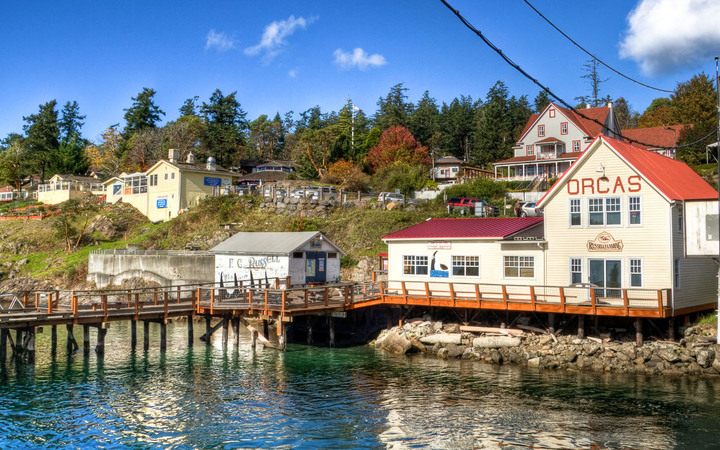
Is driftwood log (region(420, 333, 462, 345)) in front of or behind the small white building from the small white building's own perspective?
in front

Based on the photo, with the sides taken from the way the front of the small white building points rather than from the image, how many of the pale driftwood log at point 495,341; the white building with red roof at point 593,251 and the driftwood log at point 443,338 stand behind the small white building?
0

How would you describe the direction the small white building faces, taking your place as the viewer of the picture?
facing the viewer and to the right of the viewer

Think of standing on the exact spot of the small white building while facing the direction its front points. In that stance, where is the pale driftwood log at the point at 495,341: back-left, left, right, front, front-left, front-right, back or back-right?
front
